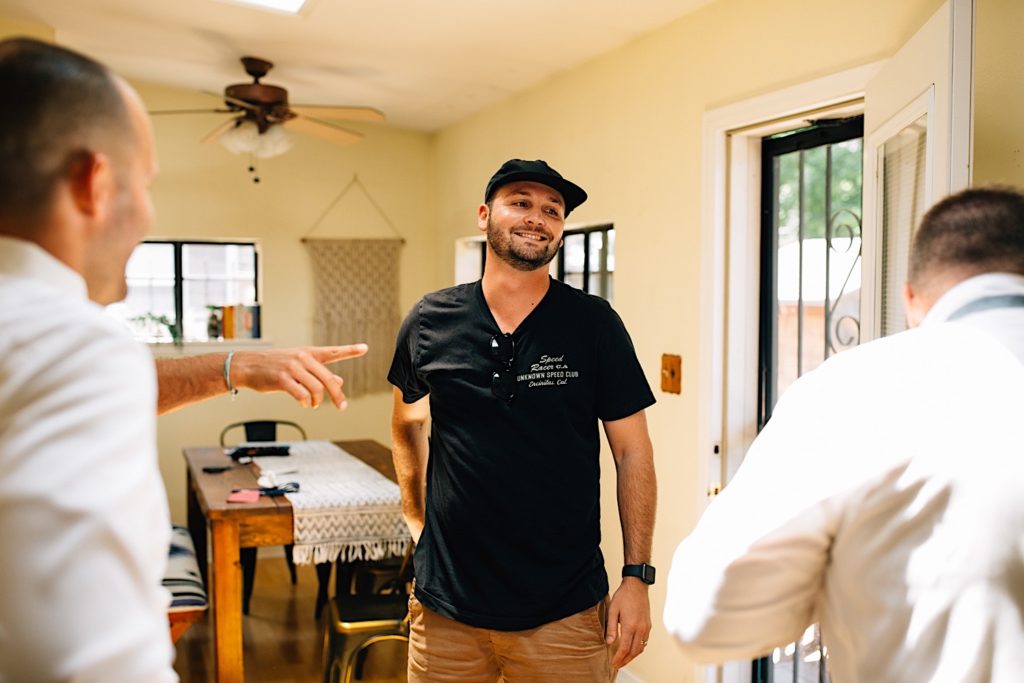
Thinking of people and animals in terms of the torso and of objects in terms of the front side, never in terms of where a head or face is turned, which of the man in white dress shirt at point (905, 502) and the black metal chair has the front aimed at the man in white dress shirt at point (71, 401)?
the black metal chair

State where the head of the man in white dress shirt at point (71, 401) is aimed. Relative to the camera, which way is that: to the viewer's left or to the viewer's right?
to the viewer's right

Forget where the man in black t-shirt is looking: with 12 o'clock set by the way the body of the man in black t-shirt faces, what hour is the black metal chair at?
The black metal chair is roughly at 5 o'clock from the man in black t-shirt.

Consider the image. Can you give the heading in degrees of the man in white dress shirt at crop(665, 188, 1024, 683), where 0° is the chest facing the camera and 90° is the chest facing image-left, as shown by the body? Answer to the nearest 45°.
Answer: approximately 180°

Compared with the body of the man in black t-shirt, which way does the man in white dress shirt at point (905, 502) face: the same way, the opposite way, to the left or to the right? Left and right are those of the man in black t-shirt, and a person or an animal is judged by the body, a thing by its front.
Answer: the opposite way

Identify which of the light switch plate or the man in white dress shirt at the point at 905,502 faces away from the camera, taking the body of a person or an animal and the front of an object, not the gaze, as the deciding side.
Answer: the man in white dress shirt

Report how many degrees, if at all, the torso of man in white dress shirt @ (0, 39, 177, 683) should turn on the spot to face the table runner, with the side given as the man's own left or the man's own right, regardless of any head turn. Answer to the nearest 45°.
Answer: approximately 45° to the man's own left

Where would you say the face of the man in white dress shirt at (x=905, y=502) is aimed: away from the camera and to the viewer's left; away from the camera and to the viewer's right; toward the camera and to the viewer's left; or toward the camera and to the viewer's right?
away from the camera and to the viewer's left

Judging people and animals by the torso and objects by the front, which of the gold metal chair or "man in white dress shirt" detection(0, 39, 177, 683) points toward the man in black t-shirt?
the man in white dress shirt
